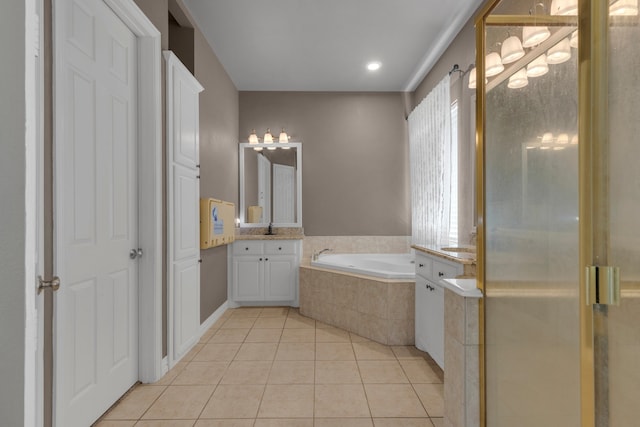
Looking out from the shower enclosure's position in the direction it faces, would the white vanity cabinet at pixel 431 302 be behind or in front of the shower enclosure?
behind

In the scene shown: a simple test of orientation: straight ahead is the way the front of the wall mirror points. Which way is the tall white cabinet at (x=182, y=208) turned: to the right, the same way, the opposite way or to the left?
to the left

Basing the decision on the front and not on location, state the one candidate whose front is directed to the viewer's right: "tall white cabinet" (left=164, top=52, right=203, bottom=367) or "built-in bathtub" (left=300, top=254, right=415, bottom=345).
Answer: the tall white cabinet

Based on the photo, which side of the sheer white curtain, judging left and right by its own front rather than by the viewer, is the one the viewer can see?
left

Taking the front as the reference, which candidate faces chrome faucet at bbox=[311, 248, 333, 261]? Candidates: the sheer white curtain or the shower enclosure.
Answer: the sheer white curtain

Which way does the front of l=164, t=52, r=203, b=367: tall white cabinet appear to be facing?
to the viewer's right
